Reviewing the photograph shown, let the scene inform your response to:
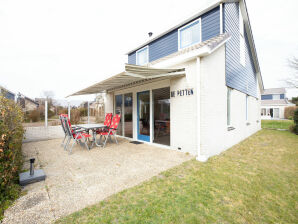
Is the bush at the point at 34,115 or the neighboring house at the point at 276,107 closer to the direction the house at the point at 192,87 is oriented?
the bush

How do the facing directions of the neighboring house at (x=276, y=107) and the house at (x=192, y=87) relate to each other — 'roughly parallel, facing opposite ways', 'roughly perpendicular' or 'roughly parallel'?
roughly parallel

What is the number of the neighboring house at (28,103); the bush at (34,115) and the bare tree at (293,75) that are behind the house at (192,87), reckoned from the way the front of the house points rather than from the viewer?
1

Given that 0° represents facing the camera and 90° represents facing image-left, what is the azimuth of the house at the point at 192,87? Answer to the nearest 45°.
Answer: approximately 45°

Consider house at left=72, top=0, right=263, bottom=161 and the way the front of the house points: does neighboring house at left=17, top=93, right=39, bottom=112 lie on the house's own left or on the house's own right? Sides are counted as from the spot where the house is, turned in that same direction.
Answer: on the house's own right

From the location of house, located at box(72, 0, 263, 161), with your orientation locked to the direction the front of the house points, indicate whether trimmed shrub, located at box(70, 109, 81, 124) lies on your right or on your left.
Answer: on your right

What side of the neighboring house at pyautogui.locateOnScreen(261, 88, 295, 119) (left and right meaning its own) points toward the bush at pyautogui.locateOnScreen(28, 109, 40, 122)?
right

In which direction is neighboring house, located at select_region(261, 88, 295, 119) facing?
toward the camera

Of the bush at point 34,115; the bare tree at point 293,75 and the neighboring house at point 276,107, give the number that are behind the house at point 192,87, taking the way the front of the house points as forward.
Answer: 2

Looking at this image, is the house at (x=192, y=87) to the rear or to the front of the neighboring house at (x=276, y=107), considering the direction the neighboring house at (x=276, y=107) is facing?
to the front

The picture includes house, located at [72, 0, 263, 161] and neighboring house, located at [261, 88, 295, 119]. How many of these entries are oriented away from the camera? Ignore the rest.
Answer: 0
